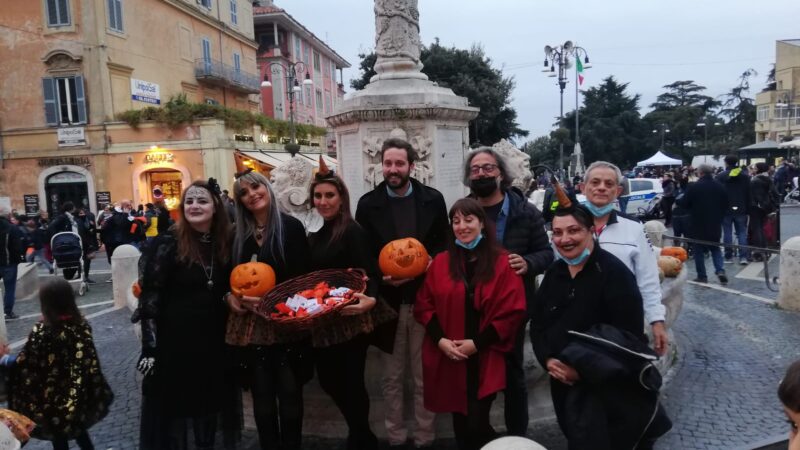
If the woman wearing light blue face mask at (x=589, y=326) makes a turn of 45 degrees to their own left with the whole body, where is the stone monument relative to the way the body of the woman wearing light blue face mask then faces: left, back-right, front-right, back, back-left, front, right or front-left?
back-right

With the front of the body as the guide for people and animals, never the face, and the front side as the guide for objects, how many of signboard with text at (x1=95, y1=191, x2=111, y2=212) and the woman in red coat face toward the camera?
2

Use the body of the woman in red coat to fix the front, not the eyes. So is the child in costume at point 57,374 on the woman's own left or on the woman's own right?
on the woman's own right

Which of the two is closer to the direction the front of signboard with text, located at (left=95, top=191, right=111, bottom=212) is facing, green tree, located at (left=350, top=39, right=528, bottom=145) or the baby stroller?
the baby stroller

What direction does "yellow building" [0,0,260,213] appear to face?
toward the camera

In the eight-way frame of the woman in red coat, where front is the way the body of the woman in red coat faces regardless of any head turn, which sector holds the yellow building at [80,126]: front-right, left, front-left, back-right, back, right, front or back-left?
back-right

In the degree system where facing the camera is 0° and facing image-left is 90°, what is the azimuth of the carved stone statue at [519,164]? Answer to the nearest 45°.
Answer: approximately 315°

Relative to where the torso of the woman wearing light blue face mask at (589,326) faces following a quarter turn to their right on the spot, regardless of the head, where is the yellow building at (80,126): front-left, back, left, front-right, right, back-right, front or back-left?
front

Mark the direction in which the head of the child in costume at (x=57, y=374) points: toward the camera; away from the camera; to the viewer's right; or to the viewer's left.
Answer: away from the camera

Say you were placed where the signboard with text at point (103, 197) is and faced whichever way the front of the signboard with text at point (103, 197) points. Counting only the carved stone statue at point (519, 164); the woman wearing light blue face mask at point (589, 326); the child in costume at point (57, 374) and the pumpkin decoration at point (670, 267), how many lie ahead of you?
4

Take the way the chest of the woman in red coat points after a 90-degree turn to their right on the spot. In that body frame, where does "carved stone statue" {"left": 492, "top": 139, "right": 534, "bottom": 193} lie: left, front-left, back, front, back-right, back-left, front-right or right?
right

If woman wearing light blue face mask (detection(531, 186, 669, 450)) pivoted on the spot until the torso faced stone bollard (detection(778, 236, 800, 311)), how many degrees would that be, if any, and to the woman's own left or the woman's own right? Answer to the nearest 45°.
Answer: approximately 180°

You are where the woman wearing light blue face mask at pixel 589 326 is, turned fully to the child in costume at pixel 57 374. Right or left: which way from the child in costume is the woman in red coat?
right

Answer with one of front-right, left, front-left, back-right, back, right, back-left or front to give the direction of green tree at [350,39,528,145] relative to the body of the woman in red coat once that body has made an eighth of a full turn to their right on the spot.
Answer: back-right

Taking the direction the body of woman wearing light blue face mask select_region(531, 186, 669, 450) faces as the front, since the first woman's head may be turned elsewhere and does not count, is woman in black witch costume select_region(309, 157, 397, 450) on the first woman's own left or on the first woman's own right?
on the first woman's own right
